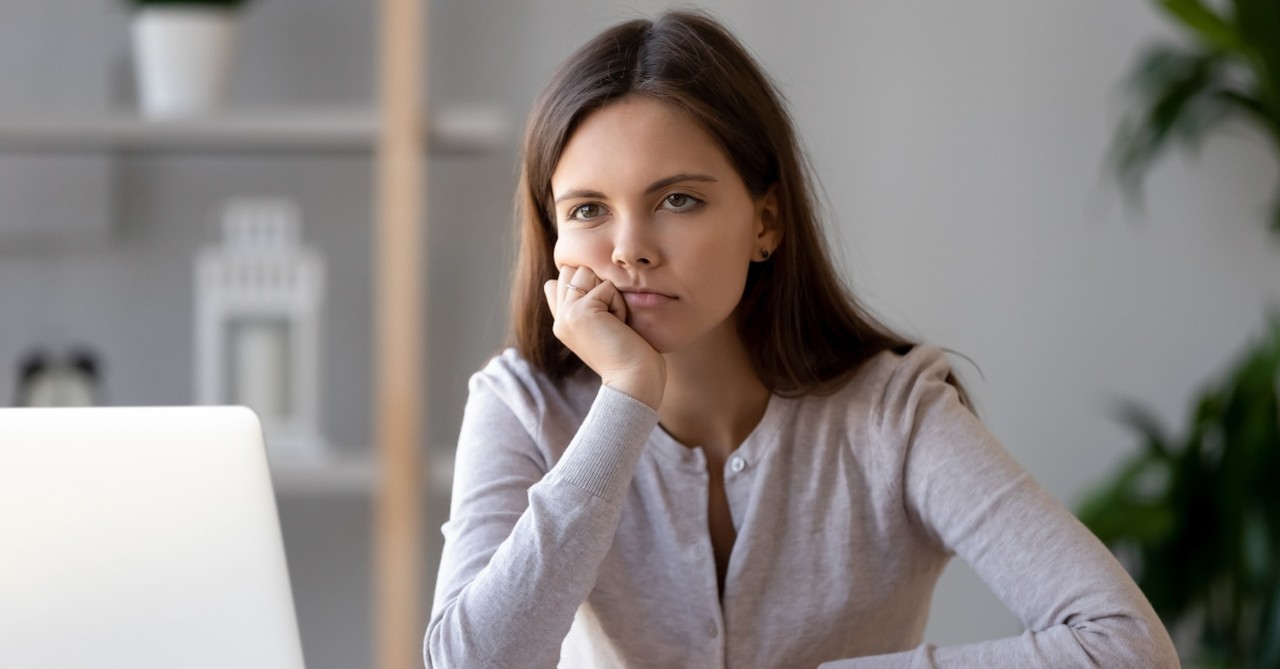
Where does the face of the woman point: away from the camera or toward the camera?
toward the camera

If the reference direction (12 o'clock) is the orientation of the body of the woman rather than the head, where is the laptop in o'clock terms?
The laptop is roughly at 1 o'clock from the woman.

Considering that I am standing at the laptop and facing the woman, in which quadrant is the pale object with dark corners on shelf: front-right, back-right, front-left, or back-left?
front-left

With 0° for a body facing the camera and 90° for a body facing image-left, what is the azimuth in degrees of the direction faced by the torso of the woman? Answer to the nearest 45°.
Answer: approximately 0°

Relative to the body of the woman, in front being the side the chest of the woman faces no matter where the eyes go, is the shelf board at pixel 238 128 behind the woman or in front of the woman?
behind

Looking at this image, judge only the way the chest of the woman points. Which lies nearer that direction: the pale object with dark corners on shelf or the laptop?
the laptop

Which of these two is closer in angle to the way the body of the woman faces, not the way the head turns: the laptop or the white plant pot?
the laptop

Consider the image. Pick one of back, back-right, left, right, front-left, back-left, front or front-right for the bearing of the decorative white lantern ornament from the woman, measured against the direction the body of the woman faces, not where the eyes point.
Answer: back-right

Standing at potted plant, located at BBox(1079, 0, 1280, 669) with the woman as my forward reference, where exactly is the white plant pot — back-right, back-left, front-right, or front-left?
front-right

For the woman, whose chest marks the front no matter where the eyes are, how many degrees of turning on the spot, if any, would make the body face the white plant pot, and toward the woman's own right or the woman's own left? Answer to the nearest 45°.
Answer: approximately 135° to the woman's own right

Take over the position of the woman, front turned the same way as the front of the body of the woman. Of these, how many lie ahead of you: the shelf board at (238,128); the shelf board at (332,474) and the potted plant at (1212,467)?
0

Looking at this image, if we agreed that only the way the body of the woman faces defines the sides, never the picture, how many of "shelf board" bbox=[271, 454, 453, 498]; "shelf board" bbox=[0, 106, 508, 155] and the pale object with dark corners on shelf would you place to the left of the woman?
0

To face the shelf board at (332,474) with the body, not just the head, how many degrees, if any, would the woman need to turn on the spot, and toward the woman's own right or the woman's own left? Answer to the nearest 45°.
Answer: approximately 135° to the woman's own right

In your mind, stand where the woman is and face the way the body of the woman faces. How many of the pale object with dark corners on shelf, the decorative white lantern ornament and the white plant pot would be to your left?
0

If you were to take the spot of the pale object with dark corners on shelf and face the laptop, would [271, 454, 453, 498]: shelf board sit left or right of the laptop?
left

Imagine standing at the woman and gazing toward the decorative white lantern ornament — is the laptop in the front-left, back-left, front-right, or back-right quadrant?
back-left

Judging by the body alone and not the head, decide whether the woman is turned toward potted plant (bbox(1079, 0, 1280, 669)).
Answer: no
